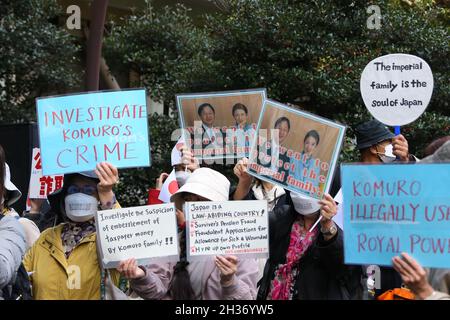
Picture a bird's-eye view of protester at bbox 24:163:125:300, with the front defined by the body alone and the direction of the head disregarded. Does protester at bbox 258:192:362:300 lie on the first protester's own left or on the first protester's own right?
on the first protester's own left

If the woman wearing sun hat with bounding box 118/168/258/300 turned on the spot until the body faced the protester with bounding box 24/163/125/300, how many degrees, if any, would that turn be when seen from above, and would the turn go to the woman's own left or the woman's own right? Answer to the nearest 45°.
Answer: approximately 90° to the woman's own right

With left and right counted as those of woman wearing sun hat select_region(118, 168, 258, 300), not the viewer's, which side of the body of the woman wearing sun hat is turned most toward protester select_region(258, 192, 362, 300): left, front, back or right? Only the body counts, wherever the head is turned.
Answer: left

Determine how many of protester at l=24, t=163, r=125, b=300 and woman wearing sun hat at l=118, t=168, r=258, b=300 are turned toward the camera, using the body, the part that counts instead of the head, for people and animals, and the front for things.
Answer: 2

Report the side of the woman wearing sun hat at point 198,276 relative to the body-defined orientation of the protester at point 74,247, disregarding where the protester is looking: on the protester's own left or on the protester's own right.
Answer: on the protester's own left

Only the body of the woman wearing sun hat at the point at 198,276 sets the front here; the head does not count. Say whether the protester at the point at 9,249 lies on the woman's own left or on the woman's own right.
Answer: on the woman's own right

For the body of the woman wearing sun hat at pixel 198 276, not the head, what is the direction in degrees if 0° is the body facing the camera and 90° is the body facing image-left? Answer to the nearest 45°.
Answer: approximately 0°
